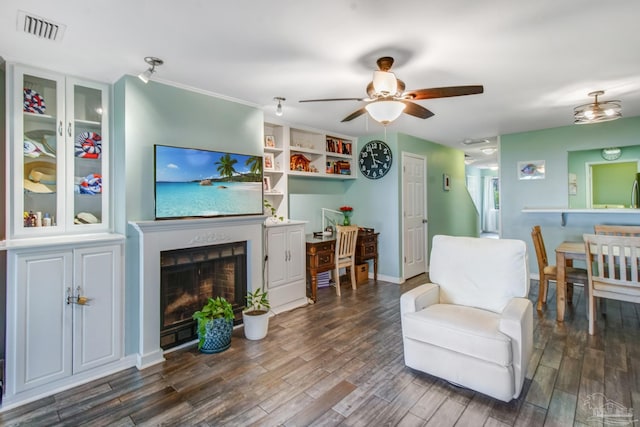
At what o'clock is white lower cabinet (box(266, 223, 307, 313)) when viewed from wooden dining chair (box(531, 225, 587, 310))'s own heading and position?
The white lower cabinet is roughly at 5 o'clock from the wooden dining chair.

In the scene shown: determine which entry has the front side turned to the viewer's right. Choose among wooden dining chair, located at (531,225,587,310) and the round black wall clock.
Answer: the wooden dining chair

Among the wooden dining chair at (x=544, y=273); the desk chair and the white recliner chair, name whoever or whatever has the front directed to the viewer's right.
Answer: the wooden dining chair

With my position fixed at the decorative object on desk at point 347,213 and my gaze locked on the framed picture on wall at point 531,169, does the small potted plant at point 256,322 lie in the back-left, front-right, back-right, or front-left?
back-right

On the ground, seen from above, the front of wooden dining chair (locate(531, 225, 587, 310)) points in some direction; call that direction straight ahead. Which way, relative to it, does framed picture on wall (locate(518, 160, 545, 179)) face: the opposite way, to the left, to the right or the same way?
to the right

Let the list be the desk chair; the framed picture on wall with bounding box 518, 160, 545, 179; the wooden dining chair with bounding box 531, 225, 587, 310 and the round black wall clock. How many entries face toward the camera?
2

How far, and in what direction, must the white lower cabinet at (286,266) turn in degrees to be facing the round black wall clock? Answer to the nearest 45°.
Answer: approximately 90° to its left

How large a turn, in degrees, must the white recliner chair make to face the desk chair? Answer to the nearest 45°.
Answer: approximately 90° to its right

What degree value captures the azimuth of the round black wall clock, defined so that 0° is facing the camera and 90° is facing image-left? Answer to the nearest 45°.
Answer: approximately 0°
